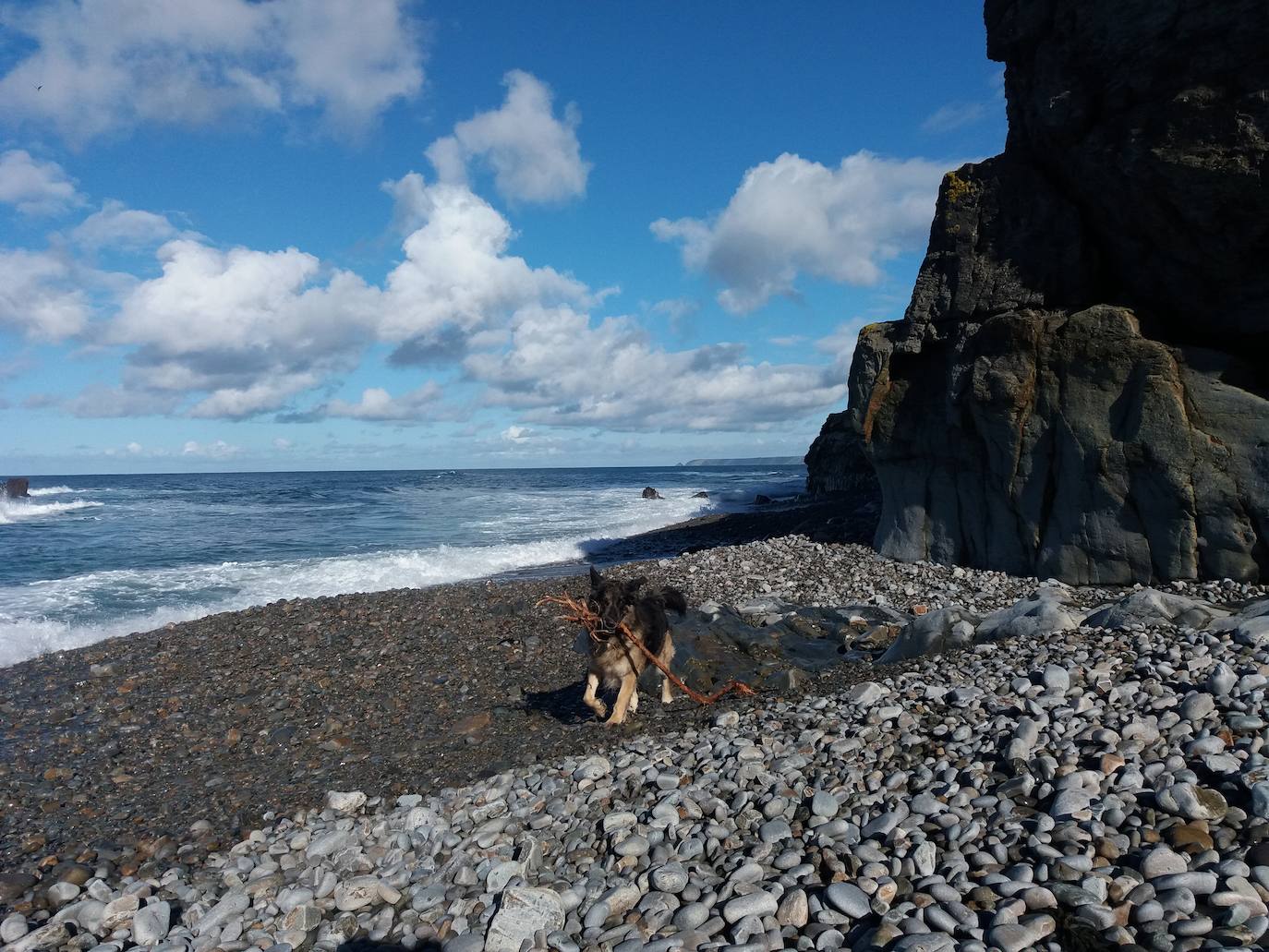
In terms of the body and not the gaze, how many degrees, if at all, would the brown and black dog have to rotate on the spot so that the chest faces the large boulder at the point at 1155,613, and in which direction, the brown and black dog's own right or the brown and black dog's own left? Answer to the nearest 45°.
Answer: approximately 135° to the brown and black dog's own left

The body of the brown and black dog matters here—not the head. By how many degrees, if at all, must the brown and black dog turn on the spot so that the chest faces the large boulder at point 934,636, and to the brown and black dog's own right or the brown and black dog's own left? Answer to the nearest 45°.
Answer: approximately 135° to the brown and black dog's own left

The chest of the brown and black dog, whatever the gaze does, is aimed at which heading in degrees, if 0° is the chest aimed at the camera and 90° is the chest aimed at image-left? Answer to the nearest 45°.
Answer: approximately 45°

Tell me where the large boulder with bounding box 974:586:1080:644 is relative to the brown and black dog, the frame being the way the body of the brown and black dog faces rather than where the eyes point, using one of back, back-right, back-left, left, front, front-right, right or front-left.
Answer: back-left
